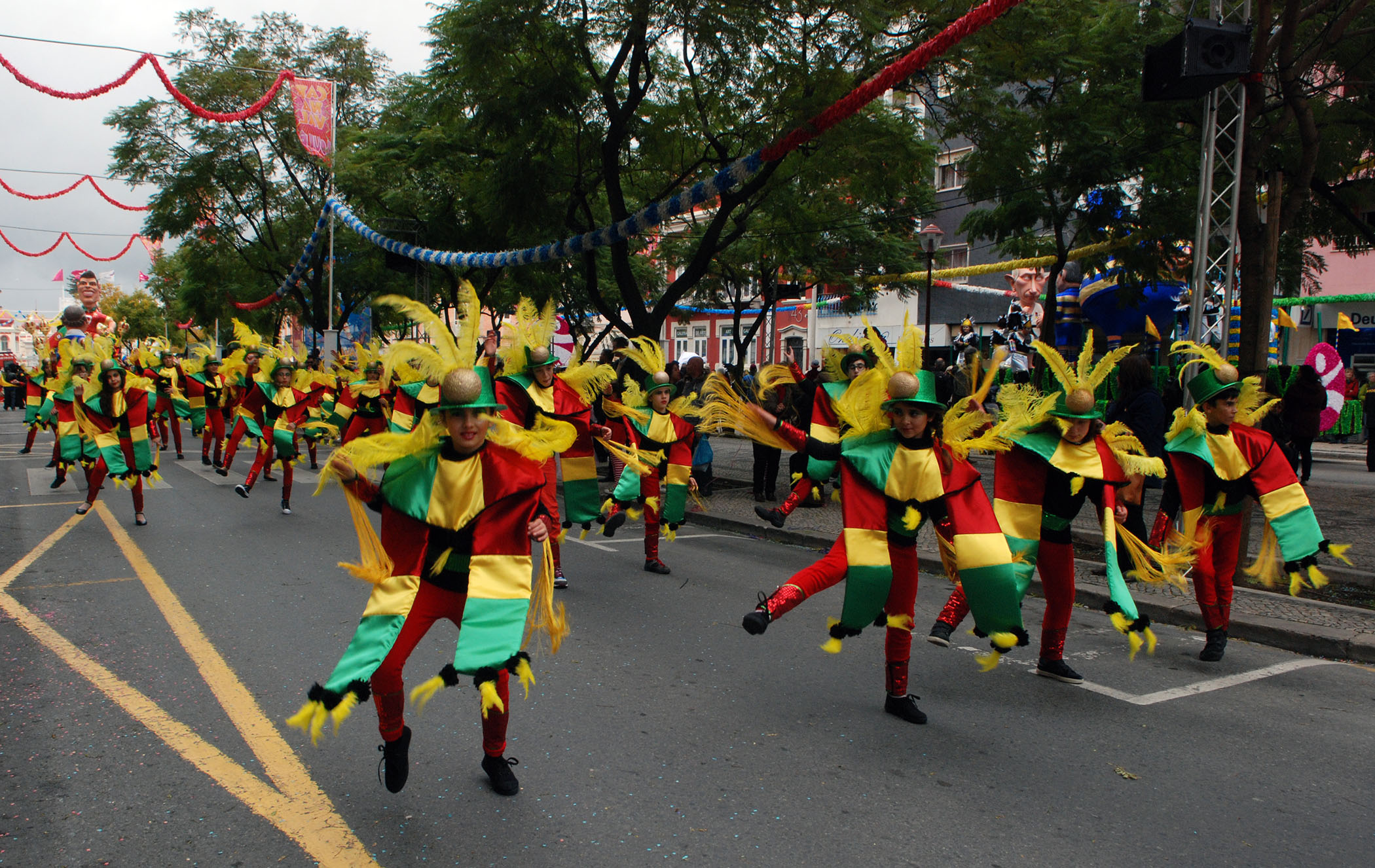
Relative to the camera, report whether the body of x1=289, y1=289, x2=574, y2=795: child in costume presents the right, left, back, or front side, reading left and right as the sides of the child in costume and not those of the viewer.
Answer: front

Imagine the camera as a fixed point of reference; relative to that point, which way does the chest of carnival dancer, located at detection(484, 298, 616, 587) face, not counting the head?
toward the camera

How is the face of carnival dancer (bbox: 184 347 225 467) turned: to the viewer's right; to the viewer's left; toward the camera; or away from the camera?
toward the camera

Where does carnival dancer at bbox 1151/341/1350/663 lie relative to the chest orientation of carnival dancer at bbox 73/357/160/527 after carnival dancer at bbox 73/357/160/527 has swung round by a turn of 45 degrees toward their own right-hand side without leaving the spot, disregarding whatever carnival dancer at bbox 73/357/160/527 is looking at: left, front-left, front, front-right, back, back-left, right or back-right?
left

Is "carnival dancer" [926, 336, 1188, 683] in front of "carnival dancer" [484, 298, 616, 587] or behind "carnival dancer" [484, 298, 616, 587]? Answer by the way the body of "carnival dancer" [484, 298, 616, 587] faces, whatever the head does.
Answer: in front

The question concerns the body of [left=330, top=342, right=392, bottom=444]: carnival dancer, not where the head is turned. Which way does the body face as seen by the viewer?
toward the camera

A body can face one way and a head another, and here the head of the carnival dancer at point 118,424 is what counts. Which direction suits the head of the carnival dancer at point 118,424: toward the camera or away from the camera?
toward the camera

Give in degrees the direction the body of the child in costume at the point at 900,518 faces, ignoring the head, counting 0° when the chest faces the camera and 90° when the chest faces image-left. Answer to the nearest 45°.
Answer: approximately 0°

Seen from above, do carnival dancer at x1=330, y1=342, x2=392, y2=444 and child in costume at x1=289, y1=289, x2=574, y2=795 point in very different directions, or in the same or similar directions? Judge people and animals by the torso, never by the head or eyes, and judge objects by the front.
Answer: same or similar directions

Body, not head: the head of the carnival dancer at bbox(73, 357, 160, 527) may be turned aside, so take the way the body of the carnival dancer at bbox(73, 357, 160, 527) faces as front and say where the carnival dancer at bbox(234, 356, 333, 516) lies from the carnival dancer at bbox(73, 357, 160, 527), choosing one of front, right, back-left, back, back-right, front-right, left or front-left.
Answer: back-left

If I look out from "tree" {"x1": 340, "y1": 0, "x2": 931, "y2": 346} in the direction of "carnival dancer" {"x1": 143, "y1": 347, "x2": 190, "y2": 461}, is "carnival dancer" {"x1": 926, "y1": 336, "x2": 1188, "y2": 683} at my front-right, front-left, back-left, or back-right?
back-left

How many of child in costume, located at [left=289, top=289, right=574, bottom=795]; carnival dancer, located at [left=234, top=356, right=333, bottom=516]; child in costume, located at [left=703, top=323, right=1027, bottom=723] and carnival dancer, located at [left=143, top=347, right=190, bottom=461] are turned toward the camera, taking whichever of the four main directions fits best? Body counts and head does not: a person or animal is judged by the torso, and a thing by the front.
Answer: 4

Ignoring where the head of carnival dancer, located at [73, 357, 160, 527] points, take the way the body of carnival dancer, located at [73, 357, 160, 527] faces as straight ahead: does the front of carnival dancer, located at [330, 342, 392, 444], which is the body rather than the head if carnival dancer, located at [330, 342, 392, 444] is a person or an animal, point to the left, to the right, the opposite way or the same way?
the same way

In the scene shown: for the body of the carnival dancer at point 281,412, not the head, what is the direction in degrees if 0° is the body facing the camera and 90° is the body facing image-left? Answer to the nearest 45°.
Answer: approximately 0°

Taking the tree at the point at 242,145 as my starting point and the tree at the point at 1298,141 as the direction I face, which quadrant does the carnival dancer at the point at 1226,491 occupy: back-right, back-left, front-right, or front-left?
front-right
